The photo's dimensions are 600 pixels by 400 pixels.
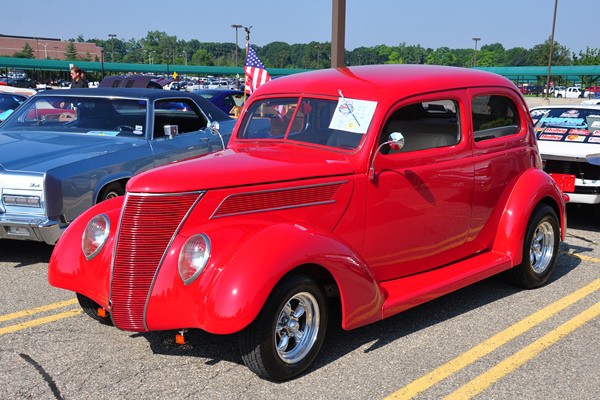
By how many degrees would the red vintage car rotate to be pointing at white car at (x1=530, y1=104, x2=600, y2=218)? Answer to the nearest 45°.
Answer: approximately 180°

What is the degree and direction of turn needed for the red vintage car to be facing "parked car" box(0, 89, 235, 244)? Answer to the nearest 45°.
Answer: approximately 90° to its right

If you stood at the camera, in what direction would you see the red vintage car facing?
facing the viewer and to the left of the viewer

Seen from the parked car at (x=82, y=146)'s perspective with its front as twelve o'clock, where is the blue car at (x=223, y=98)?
The blue car is roughly at 5 o'clock from the parked car.

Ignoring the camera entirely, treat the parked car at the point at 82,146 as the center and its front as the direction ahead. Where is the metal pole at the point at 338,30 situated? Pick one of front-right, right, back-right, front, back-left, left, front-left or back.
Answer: back

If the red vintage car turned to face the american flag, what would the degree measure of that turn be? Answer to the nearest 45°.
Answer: approximately 135° to its right

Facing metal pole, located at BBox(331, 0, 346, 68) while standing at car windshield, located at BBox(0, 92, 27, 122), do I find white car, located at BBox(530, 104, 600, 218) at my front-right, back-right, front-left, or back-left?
front-right

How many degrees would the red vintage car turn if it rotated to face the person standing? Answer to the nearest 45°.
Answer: approximately 90° to its right

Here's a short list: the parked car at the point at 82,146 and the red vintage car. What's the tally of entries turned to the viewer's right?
0

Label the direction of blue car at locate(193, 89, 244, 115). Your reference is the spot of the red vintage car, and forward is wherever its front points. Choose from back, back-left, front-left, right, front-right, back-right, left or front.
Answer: back-right

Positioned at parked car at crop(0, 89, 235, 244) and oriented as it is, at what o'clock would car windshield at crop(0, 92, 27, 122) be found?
car windshield at crop(0, 92, 27, 122) is roughly at 4 o'clock from parked car at crop(0, 89, 235, 244).
